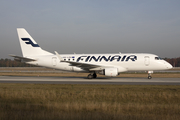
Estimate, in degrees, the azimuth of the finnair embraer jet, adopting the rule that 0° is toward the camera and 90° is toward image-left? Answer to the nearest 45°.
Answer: approximately 270°
